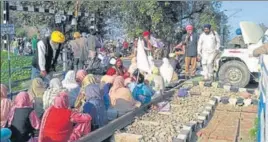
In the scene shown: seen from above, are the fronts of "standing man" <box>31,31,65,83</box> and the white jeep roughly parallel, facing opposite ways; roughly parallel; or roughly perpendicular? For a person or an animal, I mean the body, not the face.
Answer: roughly parallel, facing opposite ways

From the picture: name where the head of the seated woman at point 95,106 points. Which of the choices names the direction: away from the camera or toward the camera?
away from the camera

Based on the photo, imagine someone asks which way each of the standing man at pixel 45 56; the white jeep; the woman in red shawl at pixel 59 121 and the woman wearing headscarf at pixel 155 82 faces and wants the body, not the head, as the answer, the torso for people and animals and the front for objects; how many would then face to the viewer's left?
1

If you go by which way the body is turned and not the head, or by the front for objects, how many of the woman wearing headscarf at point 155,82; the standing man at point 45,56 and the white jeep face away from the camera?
1

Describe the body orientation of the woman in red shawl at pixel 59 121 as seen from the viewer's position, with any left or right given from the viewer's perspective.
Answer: facing away from the viewer and to the right of the viewer

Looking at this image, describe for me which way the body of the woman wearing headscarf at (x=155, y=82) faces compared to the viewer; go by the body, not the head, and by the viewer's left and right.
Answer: facing away from the viewer

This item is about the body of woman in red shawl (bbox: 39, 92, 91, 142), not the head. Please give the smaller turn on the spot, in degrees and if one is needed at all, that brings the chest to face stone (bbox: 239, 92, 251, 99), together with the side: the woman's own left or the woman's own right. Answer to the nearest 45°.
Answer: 0° — they already face it

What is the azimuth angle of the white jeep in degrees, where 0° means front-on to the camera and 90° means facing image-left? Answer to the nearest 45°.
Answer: approximately 90°

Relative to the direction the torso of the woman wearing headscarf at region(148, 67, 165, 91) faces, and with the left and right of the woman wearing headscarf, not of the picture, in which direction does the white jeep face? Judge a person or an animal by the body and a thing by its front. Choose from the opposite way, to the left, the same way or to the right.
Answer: to the left

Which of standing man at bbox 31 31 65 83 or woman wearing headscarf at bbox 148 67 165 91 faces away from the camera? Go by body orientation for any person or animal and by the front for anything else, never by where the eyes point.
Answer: the woman wearing headscarf

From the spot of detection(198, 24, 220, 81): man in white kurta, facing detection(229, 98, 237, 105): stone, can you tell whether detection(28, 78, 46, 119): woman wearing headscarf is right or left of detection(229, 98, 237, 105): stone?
right

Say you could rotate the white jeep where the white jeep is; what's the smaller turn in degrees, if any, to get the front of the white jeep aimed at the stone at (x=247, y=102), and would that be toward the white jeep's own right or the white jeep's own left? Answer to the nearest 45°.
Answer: approximately 90° to the white jeep's own left
